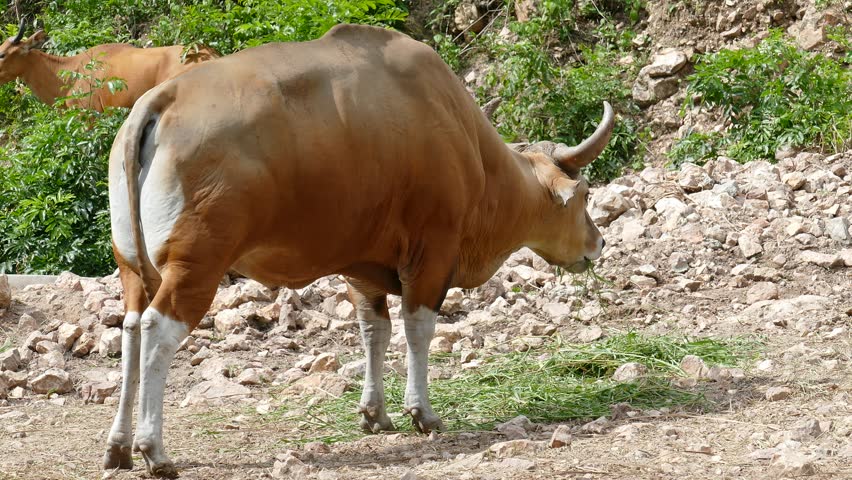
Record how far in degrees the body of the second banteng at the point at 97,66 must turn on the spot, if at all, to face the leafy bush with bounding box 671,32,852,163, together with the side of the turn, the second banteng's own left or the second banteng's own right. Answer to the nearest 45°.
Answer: approximately 135° to the second banteng's own left

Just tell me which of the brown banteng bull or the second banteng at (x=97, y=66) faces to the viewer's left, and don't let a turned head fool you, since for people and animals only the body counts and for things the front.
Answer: the second banteng

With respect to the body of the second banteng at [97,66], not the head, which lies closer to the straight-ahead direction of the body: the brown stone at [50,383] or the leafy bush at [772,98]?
the brown stone

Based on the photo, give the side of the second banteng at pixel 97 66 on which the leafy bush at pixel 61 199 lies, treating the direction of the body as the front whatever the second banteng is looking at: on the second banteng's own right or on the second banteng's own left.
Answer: on the second banteng's own left

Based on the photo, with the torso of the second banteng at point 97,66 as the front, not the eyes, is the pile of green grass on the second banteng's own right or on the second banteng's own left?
on the second banteng's own left

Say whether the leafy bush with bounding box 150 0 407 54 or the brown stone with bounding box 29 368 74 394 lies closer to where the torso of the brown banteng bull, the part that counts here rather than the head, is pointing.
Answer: the leafy bush

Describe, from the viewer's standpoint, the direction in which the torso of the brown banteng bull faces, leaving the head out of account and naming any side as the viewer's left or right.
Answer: facing away from the viewer and to the right of the viewer

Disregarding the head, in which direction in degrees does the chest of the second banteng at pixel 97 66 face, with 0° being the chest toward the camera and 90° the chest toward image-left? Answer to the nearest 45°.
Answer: approximately 90°

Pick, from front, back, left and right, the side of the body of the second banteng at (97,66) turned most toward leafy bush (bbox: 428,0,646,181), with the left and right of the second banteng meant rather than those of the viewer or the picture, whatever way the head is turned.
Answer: back

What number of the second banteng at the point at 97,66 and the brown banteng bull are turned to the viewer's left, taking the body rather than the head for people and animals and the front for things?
1
